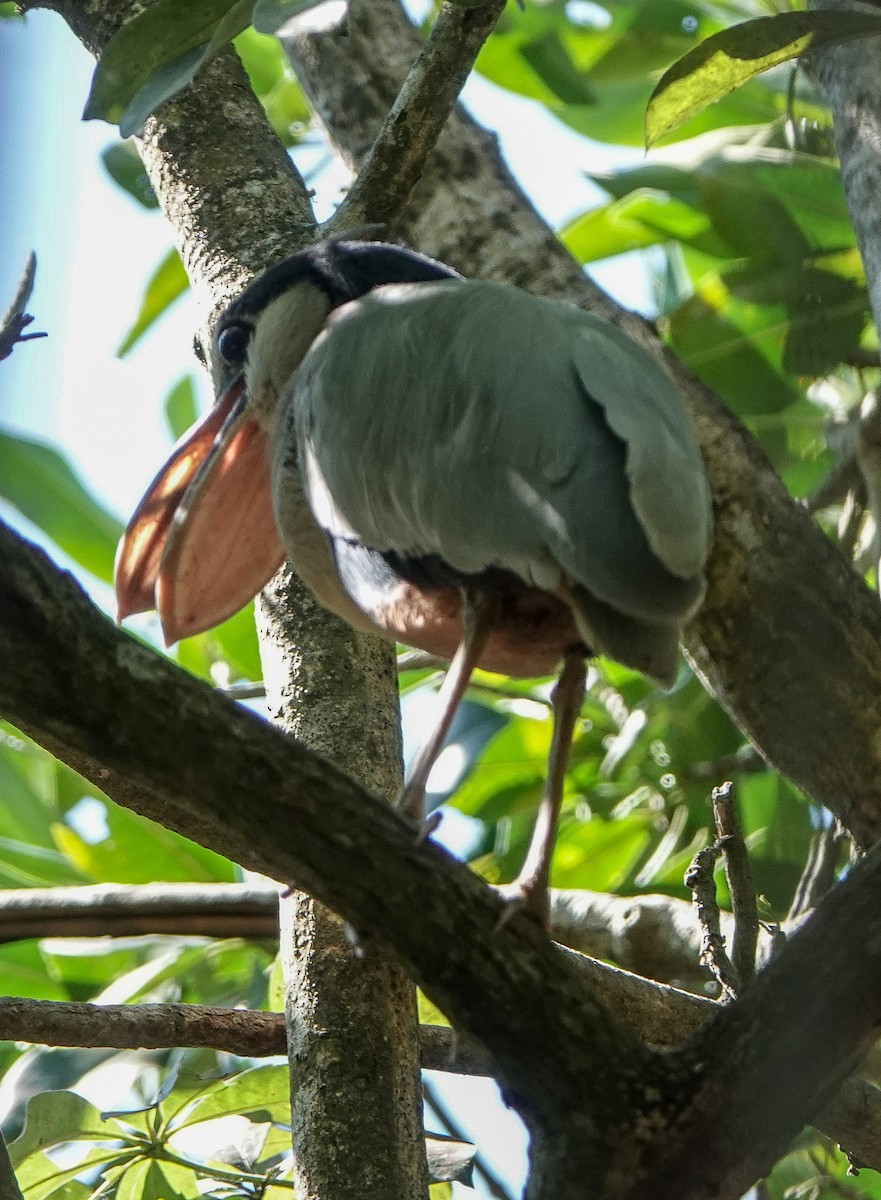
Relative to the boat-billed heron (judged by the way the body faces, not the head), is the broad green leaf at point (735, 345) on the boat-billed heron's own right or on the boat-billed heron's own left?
on the boat-billed heron's own right

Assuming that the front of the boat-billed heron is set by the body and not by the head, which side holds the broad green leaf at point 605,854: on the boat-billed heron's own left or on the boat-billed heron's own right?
on the boat-billed heron's own right

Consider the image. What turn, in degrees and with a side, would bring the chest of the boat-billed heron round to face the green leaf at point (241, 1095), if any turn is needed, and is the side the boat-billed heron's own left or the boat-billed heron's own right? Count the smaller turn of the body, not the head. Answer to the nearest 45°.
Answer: approximately 45° to the boat-billed heron's own right

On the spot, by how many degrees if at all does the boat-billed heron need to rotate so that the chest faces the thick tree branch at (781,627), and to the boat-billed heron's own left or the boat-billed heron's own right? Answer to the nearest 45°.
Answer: approximately 135° to the boat-billed heron's own right

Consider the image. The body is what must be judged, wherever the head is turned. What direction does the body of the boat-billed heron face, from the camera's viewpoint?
to the viewer's left
